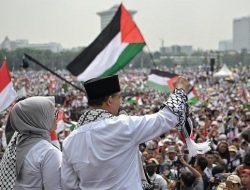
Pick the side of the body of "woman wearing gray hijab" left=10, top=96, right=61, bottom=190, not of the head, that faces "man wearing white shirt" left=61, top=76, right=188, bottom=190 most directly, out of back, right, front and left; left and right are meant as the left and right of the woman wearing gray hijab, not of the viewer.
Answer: right

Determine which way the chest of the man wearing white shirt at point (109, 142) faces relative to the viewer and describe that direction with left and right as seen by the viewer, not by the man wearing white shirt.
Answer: facing away from the viewer and to the right of the viewer

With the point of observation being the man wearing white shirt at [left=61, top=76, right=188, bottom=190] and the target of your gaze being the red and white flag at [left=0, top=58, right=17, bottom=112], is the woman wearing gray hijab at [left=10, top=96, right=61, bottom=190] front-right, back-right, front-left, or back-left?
front-left

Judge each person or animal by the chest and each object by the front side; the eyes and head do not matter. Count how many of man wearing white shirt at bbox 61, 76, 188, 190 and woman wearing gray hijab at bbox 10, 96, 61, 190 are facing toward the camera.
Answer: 0

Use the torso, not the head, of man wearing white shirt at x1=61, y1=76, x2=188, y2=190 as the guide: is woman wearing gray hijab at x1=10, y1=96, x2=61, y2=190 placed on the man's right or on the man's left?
on the man's left

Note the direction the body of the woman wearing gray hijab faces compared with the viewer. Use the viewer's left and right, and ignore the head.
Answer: facing away from the viewer and to the right of the viewer

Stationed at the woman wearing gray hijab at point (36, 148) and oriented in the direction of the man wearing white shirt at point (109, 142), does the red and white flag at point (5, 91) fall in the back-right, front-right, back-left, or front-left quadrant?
back-left

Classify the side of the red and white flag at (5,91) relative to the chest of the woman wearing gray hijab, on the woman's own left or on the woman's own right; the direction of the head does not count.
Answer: on the woman's own left

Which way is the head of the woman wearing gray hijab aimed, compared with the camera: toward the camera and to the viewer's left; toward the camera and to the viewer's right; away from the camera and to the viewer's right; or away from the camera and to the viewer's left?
away from the camera and to the viewer's right

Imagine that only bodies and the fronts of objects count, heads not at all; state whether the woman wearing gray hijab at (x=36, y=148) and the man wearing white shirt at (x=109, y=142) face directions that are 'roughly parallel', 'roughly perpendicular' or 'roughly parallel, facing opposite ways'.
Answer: roughly parallel

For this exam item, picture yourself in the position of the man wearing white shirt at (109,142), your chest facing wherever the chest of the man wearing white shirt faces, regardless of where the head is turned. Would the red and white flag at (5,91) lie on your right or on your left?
on your left

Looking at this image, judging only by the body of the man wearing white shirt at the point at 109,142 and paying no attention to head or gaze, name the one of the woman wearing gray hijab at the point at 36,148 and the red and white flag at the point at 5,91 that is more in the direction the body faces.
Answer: the red and white flag
